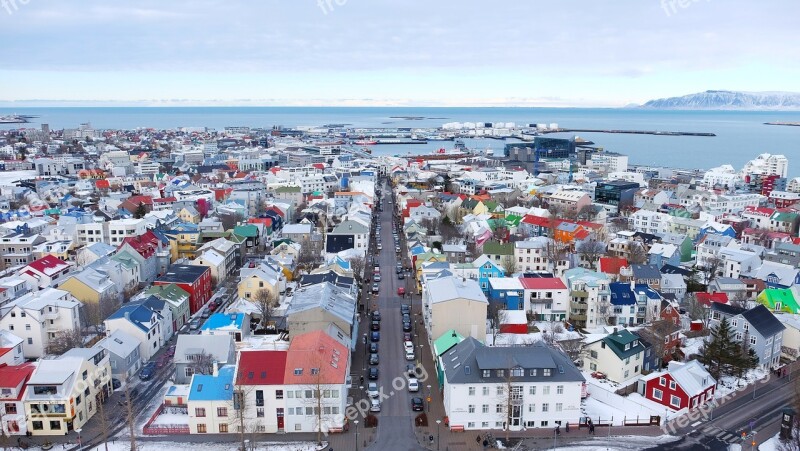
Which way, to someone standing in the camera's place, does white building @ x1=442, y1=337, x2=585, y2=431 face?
facing the viewer

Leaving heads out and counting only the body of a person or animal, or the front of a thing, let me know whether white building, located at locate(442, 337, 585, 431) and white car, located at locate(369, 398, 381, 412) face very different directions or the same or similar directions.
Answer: same or similar directions

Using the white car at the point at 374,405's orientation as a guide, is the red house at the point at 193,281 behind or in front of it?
behind

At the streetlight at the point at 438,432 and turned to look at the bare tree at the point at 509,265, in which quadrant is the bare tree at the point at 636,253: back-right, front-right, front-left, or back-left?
front-right

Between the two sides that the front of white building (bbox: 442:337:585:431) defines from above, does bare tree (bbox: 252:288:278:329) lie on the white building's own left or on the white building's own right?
on the white building's own right

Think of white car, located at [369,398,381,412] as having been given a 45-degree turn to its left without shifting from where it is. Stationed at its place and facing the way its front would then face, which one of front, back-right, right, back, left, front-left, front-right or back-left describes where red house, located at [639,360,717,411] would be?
front-left

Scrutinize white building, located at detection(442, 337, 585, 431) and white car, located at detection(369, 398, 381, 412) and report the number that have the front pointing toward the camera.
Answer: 2

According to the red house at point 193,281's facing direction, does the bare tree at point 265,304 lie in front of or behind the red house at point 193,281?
in front

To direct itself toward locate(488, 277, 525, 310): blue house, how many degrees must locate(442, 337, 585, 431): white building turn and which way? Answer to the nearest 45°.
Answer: approximately 180°

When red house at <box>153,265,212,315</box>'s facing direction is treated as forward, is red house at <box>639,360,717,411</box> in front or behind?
in front

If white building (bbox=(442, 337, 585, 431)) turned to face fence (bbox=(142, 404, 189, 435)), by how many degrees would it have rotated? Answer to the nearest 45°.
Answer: approximately 90° to its right

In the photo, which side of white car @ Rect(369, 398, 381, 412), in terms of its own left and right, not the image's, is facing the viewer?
front

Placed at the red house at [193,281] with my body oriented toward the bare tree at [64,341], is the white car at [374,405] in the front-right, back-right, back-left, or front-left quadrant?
front-left

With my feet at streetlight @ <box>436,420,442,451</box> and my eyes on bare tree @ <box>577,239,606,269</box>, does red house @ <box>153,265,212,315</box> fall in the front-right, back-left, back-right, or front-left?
front-left

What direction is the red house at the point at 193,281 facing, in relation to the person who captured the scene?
facing the viewer and to the right of the viewer
